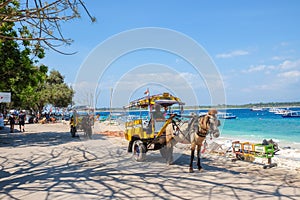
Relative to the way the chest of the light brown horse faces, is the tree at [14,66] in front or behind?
behind

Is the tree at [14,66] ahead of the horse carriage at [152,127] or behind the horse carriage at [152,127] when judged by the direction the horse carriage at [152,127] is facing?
behind

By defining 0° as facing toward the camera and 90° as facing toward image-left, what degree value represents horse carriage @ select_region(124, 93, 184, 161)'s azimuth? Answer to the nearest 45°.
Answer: approximately 315°

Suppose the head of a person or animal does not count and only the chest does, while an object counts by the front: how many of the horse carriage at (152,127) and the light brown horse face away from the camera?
0

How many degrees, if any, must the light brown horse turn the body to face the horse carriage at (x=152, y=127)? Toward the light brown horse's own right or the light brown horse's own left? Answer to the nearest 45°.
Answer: approximately 180°

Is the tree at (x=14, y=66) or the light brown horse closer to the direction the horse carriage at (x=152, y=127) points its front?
the light brown horse
